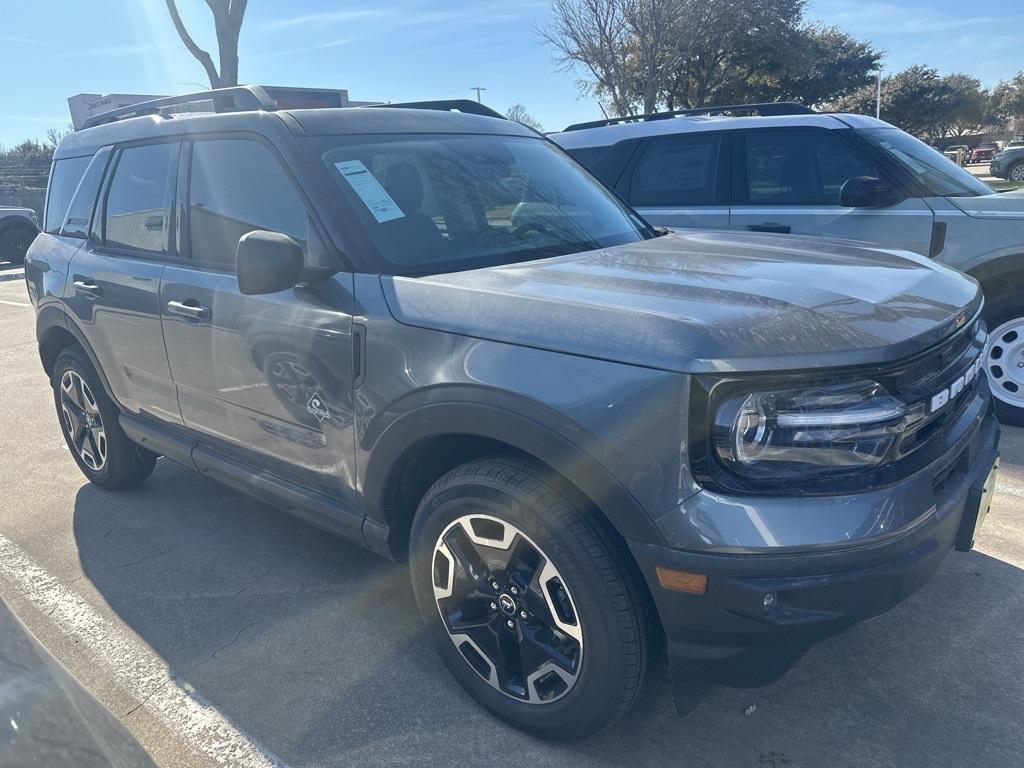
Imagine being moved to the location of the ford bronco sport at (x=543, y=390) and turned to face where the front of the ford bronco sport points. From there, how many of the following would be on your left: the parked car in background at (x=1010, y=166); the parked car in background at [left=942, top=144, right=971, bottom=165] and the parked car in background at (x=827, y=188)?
3

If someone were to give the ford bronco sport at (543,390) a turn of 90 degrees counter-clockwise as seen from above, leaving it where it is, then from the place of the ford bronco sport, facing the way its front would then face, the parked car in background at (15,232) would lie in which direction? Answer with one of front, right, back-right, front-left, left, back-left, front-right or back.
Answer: left

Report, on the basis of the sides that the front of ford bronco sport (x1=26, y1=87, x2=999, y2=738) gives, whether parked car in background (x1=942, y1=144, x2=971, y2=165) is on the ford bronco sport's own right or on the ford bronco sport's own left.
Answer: on the ford bronco sport's own left

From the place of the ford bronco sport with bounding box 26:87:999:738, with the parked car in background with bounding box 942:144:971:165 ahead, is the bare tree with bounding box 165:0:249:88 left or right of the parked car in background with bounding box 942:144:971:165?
left

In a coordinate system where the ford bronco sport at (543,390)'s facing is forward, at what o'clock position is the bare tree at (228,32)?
The bare tree is roughly at 7 o'clock from the ford bronco sport.

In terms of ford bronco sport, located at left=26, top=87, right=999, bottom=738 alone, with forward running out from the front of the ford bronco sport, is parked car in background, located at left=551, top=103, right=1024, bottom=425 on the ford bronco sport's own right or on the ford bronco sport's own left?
on the ford bronco sport's own left

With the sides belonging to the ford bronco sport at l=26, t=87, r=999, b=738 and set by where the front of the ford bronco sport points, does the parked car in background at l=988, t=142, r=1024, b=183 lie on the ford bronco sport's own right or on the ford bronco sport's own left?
on the ford bronco sport's own left

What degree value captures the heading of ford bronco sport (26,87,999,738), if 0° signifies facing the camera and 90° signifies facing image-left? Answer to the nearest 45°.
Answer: approximately 315°
